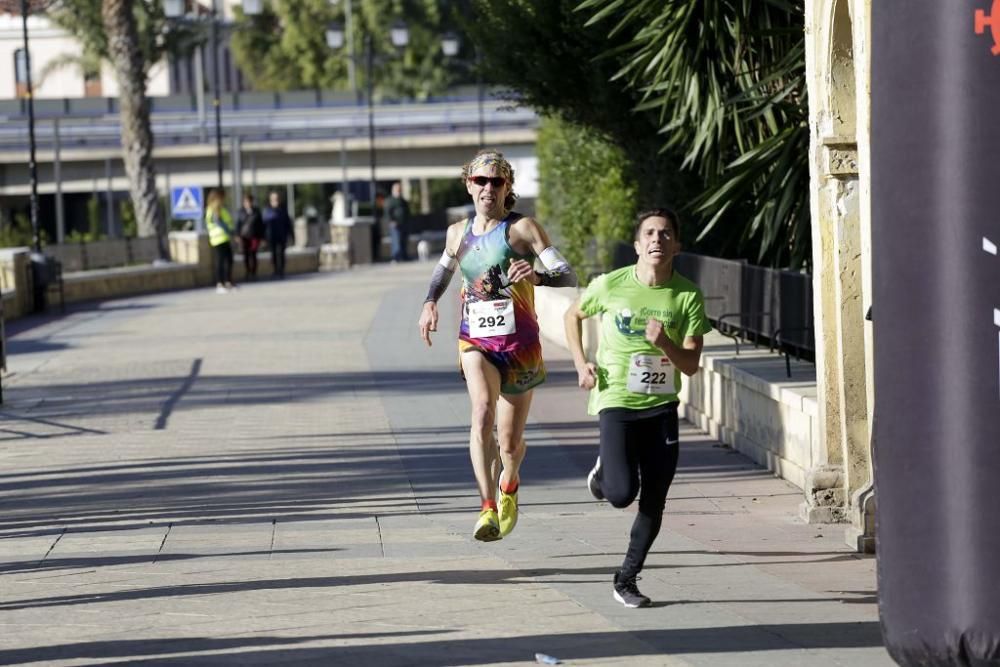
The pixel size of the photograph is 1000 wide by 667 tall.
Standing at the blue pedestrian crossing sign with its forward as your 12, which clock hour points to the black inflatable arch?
The black inflatable arch is roughly at 12 o'clock from the blue pedestrian crossing sign.

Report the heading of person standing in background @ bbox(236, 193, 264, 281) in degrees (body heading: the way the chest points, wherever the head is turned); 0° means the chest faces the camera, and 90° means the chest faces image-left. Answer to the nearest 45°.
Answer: approximately 0°

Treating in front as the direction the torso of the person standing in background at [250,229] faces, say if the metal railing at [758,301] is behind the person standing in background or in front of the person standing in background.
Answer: in front

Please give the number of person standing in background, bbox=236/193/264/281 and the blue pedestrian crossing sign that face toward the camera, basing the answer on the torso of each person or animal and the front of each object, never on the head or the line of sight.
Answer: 2

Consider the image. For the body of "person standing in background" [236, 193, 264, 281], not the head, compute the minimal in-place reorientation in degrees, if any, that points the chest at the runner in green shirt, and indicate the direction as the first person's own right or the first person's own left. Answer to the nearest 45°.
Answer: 0° — they already face them

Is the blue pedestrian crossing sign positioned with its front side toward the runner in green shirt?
yes

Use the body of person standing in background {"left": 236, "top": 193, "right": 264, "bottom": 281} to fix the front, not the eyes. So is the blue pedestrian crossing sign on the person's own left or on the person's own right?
on the person's own right

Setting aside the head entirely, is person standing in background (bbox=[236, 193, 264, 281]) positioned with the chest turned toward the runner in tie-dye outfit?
yes
